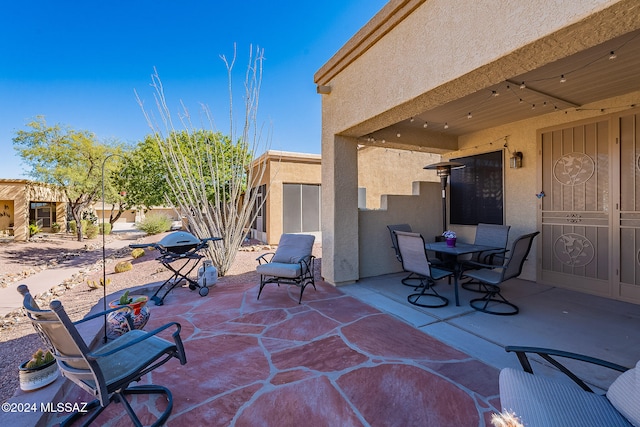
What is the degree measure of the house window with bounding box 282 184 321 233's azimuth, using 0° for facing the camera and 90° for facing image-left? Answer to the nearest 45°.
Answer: approximately 0°

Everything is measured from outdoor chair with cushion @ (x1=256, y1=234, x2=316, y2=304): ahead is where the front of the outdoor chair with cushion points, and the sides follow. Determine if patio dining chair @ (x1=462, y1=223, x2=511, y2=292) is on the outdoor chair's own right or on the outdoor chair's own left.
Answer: on the outdoor chair's own left

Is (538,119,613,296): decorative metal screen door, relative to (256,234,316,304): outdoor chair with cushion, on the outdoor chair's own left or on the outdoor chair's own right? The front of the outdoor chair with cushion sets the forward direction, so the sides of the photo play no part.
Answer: on the outdoor chair's own left

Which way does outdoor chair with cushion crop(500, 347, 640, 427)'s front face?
to the viewer's left
